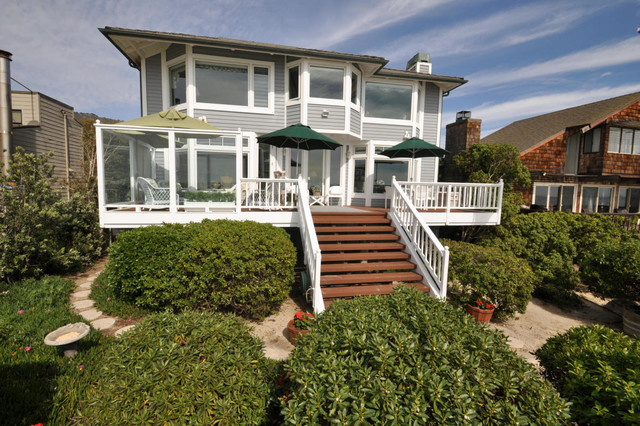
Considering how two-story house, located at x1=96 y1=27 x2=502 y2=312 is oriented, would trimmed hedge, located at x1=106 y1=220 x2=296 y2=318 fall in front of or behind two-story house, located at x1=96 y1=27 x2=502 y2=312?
in front

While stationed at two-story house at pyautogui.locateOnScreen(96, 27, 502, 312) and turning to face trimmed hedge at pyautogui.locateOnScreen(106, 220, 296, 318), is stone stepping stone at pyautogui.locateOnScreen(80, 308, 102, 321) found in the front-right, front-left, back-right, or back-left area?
front-right

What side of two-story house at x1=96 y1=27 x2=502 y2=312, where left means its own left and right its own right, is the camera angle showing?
front

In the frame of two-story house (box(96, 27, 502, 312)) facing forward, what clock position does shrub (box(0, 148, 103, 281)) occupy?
The shrub is roughly at 2 o'clock from the two-story house.

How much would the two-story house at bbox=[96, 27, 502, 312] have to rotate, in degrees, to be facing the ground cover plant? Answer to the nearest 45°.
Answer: approximately 45° to its right

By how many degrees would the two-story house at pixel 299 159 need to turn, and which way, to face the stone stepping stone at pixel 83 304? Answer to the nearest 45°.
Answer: approximately 45° to its right

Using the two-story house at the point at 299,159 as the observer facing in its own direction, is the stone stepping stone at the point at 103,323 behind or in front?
in front

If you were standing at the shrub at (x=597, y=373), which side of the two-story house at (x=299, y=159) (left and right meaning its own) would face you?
front

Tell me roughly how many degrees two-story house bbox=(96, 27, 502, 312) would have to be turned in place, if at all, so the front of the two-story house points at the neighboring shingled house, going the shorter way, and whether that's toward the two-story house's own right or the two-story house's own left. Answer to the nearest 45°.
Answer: approximately 90° to the two-story house's own left

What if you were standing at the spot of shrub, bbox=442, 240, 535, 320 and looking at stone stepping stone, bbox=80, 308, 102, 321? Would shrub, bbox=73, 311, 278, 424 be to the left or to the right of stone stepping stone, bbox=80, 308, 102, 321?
left

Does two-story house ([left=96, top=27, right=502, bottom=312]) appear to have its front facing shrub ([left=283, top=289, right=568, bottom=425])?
yes

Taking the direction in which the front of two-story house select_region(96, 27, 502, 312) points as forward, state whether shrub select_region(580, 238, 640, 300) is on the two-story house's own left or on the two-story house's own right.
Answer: on the two-story house's own left
